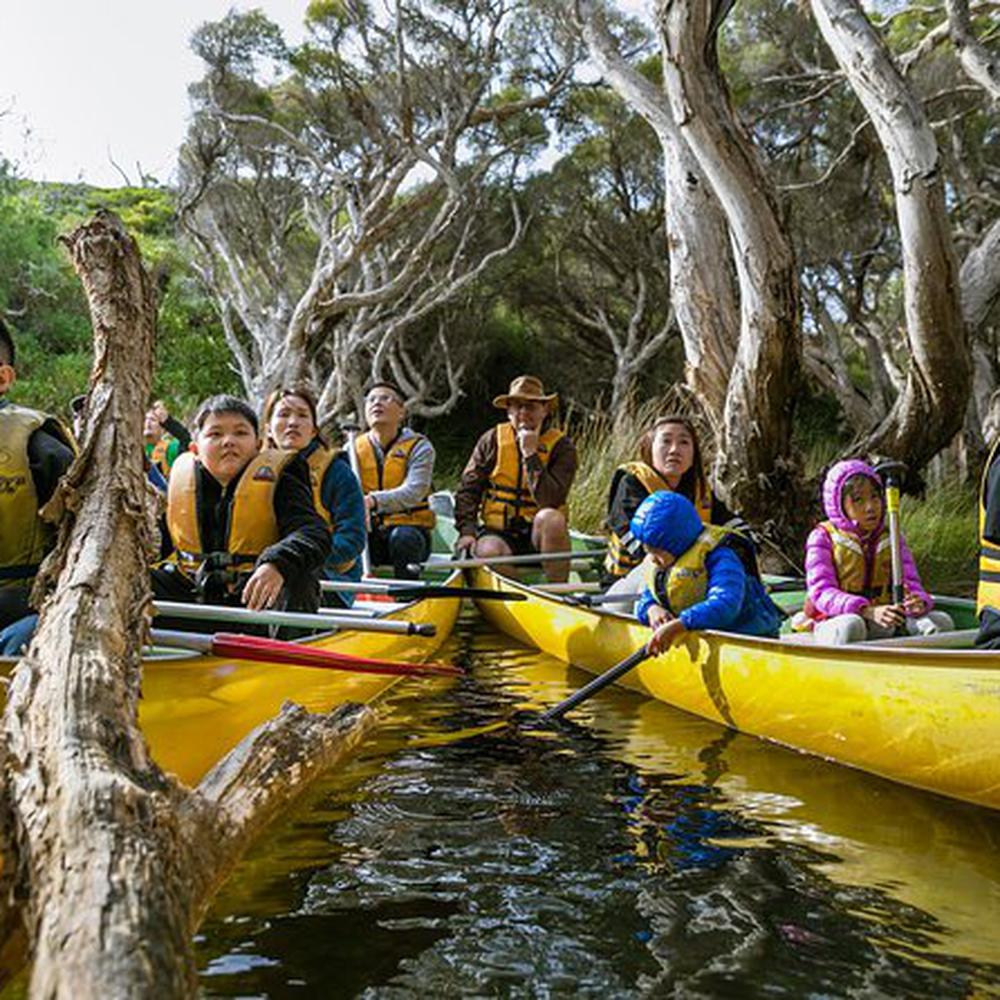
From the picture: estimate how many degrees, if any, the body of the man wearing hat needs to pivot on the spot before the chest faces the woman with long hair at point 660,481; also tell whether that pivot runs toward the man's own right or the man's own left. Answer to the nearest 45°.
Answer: approximately 45° to the man's own left

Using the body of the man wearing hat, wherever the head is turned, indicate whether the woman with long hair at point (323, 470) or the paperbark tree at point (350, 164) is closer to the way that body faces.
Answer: the woman with long hair

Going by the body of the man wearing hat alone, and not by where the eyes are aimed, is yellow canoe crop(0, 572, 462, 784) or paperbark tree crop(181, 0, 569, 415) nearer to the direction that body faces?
the yellow canoe

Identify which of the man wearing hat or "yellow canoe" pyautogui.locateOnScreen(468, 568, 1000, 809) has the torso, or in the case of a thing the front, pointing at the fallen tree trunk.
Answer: the man wearing hat

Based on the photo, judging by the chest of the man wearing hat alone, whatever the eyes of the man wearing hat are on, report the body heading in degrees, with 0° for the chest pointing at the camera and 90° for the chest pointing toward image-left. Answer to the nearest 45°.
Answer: approximately 0°

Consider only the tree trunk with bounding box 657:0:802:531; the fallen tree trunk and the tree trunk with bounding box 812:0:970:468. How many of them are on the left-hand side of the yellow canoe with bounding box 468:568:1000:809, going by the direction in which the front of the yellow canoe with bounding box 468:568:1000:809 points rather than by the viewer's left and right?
1

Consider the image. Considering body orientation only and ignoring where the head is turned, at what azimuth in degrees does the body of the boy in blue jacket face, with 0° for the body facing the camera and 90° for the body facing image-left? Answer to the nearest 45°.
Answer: approximately 45°

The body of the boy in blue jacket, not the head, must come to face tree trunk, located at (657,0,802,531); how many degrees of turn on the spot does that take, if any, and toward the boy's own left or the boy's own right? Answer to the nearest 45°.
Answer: approximately 135° to the boy's own right

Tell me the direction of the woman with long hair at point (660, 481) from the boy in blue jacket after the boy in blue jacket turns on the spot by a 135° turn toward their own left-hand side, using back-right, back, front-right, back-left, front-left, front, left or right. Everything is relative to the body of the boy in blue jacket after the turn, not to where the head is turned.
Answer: left

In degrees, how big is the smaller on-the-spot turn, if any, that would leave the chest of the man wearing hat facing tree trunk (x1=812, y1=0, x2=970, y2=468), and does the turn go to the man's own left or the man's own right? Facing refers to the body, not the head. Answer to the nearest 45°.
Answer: approximately 90° to the man's own left

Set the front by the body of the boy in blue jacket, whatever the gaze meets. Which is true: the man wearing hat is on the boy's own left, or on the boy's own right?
on the boy's own right

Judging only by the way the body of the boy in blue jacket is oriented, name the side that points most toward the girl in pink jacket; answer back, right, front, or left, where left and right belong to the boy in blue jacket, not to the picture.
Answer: back

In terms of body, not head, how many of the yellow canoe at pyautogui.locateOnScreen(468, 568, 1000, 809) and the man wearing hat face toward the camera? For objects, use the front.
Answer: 1

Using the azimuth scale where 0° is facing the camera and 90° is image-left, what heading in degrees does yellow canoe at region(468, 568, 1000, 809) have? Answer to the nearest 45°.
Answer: approximately 135°
